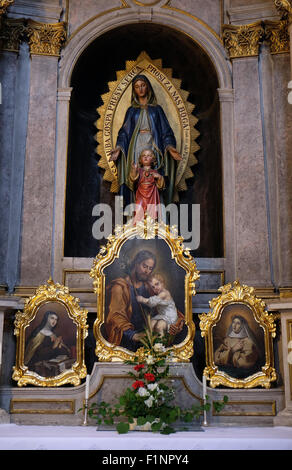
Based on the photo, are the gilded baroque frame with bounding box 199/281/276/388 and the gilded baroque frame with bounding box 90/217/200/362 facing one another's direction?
no

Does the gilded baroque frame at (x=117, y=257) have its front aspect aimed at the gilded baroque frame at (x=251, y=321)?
no

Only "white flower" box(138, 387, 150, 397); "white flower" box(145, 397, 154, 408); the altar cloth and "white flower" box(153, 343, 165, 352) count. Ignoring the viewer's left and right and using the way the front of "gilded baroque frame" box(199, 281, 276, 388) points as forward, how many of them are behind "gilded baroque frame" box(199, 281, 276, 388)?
0

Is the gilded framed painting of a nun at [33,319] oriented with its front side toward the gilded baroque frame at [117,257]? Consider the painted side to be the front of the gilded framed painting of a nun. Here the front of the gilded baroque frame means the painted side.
no

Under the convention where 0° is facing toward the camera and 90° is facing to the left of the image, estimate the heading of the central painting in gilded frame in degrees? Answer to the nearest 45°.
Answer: approximately 0°

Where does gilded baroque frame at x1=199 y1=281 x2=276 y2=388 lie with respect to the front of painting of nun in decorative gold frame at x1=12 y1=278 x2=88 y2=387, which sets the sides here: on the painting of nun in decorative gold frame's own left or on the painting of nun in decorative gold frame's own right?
on the painting of nun in decorative gold frame's own left

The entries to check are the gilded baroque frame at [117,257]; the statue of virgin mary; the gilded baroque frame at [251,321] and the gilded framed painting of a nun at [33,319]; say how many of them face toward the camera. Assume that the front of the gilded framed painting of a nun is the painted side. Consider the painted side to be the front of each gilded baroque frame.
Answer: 4

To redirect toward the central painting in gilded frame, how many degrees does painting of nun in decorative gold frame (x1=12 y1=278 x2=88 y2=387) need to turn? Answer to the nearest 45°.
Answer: approximately 90° to its left

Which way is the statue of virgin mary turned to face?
toward the camera

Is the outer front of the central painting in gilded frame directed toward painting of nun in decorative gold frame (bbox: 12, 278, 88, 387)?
no

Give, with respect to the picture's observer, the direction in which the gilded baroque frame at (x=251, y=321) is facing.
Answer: facing the viewer

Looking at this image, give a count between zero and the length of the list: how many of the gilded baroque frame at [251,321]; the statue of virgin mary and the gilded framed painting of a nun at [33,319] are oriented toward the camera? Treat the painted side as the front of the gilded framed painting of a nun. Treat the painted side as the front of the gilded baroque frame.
3

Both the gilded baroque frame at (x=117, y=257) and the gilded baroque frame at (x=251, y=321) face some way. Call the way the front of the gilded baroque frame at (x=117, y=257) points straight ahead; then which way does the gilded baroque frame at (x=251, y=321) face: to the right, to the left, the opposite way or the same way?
the same way

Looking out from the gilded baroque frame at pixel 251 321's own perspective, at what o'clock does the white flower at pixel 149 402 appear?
The white flower is roughly at 1 o'clock from the gilded baroque frame.

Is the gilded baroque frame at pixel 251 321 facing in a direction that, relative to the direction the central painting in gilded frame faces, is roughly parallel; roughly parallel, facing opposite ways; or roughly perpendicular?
roughly parallel
